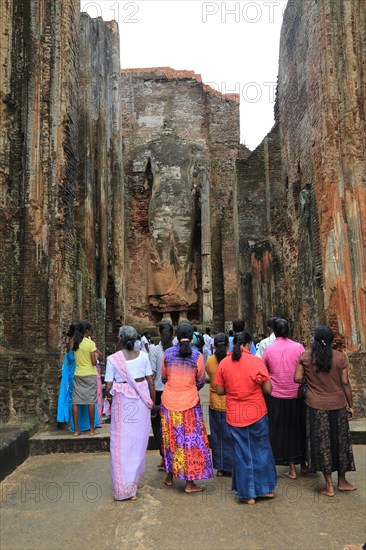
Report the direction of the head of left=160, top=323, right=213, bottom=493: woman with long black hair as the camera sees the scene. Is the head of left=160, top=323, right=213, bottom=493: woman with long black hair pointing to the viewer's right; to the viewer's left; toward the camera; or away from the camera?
away from the camera

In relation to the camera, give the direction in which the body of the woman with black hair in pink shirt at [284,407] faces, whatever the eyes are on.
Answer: away from the camera

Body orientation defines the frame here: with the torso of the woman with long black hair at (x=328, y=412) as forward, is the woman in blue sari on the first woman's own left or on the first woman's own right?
on the first woman's own left

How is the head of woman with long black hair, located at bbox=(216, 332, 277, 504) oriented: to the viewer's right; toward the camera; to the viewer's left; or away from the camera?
away from the camera

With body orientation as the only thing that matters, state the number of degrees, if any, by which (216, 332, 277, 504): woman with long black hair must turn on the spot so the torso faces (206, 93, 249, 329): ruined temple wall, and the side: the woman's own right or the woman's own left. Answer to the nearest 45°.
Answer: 0° — they already face it

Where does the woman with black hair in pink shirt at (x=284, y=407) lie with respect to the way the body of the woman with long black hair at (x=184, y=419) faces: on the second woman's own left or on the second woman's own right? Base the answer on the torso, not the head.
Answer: on the second woman's own right

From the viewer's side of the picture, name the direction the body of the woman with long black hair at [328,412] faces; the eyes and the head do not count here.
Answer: away from the camera

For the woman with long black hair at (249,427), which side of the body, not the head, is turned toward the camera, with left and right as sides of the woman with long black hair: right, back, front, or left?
back

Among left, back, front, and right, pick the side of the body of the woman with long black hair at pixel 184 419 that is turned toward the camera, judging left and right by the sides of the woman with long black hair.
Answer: back

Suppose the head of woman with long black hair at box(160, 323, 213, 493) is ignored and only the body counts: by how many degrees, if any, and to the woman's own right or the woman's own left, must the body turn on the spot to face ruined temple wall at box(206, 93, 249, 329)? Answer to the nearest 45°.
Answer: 0° — they already face it

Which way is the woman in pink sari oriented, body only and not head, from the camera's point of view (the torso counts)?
away from the camera

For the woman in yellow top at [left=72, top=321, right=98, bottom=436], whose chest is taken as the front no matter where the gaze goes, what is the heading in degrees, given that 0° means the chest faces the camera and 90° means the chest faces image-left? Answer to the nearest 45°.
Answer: approximately 225°
